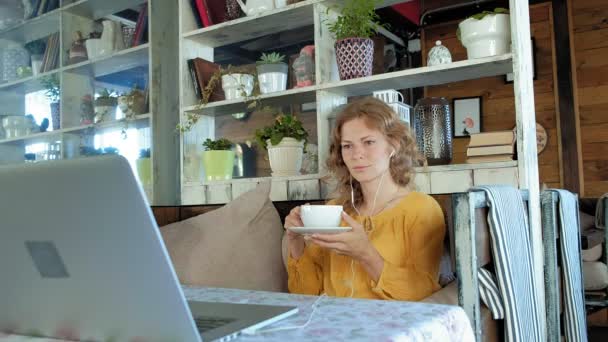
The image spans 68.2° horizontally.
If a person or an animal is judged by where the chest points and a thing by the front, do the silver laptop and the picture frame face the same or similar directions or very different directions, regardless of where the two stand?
very different directions

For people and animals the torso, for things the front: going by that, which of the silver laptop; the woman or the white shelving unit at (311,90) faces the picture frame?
the silver laptop

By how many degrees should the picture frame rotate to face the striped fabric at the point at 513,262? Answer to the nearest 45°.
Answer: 0° — it already faces it

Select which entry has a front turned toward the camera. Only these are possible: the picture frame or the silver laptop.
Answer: the picture frame

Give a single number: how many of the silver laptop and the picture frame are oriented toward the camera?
1

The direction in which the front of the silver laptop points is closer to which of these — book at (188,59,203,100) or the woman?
the woman

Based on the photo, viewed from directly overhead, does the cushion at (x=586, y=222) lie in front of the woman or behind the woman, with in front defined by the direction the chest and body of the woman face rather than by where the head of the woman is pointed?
behind

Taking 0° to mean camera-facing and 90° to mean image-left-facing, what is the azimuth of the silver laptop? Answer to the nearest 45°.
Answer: approximately 225°

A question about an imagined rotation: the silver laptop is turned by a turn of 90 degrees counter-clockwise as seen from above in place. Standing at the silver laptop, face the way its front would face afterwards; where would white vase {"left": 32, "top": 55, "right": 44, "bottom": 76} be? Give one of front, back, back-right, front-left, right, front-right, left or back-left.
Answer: front-right

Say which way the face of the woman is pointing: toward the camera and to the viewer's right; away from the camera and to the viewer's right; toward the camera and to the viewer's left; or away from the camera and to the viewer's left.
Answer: toward the camera and to the viewer's left

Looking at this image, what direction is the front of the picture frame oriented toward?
toward the camera

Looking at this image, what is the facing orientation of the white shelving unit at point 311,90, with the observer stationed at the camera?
facing the viewer and to the left of the viewer

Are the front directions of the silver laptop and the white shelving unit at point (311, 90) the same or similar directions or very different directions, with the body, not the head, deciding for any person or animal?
very different directions

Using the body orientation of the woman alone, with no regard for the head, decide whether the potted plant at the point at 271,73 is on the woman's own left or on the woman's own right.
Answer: on the woman's own right
